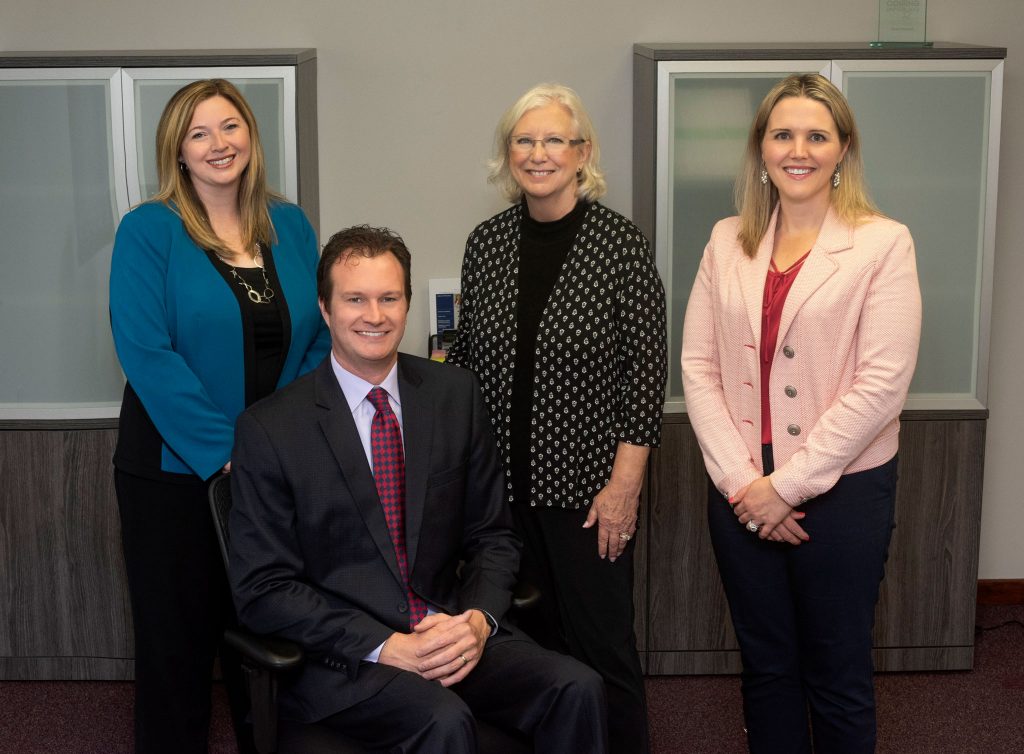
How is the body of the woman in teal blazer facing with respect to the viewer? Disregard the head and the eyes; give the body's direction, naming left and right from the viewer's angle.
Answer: facing the viewer and to the right of the viewer

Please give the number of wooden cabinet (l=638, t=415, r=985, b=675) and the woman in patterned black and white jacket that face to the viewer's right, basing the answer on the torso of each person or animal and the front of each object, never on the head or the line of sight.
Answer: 0

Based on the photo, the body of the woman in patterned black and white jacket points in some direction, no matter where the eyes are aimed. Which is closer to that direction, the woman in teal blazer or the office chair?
the office chair

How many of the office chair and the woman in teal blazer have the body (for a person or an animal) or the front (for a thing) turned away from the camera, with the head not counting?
0

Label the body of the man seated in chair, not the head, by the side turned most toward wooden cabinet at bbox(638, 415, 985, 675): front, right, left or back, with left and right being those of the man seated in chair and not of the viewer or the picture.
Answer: left

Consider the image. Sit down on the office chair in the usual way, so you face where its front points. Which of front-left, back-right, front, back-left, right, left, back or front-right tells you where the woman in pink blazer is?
front-left

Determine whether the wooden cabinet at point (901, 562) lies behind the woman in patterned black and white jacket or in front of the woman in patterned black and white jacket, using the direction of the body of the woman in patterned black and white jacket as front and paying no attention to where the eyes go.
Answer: behind

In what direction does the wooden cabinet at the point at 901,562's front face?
toward the camera

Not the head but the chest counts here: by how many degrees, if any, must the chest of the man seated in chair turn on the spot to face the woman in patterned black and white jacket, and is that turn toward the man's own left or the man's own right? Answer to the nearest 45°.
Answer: approximately 90° to the man's own left

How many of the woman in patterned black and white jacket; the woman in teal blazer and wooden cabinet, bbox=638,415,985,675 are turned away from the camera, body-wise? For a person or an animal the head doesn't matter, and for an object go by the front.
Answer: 0

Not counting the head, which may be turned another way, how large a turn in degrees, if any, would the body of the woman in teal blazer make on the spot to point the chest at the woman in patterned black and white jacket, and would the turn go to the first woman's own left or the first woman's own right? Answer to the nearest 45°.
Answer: approximately 45° to the first woman's own left

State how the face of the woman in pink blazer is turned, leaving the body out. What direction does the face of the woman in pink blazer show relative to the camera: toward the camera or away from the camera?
toward the camera

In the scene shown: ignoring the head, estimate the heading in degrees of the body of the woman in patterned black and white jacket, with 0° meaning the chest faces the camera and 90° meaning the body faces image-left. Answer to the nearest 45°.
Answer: approximately 45°

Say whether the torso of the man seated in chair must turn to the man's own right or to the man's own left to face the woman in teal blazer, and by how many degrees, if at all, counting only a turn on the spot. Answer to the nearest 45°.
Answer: approximately 180°

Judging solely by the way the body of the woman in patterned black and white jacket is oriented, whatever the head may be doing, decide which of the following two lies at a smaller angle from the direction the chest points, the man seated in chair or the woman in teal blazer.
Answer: the man seated in chair

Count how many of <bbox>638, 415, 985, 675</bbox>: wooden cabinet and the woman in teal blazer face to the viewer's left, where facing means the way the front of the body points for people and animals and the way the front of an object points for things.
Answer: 0

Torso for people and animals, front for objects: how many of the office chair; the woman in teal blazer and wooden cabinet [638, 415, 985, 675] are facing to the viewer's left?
0

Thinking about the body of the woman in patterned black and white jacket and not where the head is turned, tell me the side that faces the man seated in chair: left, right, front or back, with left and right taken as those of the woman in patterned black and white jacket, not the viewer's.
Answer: front
